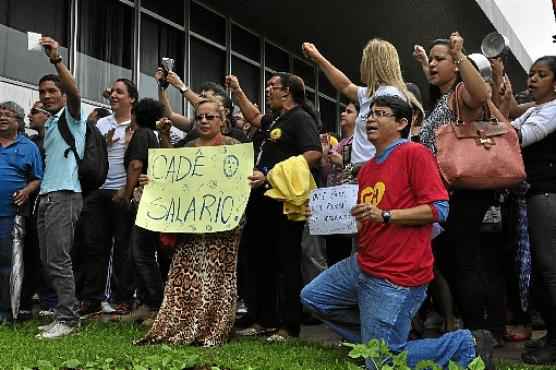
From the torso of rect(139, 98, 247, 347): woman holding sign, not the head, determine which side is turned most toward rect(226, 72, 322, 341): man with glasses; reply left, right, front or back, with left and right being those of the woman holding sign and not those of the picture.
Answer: left

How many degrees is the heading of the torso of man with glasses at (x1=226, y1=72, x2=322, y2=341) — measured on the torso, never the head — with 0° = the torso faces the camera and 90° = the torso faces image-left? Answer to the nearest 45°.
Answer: approximately 45°

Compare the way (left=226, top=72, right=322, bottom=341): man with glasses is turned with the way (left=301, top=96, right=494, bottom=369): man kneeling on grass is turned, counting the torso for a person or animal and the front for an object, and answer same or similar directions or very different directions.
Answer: same or similar directions

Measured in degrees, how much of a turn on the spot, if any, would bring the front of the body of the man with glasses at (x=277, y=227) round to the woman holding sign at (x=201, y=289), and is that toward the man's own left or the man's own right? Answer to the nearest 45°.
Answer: approximately 45° to the man's own right

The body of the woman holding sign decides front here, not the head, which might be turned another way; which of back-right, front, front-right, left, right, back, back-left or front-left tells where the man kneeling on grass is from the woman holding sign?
front-left

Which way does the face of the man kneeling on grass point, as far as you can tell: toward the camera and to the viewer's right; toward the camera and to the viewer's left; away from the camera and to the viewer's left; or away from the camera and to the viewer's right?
toward the camera and to the viewer's left

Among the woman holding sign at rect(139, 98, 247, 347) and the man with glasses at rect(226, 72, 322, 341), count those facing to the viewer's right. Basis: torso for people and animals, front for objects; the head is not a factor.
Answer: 0

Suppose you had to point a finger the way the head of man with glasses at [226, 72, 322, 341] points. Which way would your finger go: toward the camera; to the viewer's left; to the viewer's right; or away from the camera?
to the viewer's left

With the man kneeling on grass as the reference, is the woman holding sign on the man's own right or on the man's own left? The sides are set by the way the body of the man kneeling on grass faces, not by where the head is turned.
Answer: on the man's own right

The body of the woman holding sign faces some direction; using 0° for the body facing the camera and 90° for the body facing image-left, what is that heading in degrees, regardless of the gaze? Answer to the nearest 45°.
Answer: approximately 0°

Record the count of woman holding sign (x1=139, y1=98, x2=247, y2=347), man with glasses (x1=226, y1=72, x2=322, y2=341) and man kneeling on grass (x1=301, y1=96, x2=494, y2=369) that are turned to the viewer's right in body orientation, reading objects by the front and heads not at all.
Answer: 0

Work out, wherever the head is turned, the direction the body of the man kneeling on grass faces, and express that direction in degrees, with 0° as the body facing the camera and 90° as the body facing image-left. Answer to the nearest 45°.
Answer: approximately 45°

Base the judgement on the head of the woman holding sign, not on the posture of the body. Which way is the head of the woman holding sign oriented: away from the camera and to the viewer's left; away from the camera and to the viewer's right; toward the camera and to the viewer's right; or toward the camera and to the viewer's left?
toward the camera and to the viewer's left
